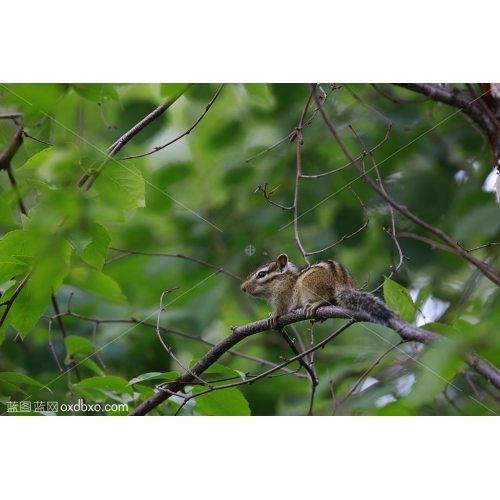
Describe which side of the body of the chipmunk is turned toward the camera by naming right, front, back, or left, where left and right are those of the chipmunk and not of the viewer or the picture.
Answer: left

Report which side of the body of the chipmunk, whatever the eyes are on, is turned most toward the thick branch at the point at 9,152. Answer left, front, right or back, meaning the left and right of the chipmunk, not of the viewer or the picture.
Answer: front
